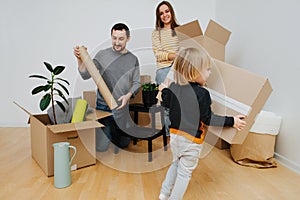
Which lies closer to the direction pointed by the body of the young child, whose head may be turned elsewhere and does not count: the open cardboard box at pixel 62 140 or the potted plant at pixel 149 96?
the potted plant

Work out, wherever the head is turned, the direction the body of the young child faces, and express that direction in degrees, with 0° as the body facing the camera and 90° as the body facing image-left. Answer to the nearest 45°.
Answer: approximately 225°

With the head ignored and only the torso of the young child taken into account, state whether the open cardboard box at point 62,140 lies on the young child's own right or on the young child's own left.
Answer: on the young child's own left
